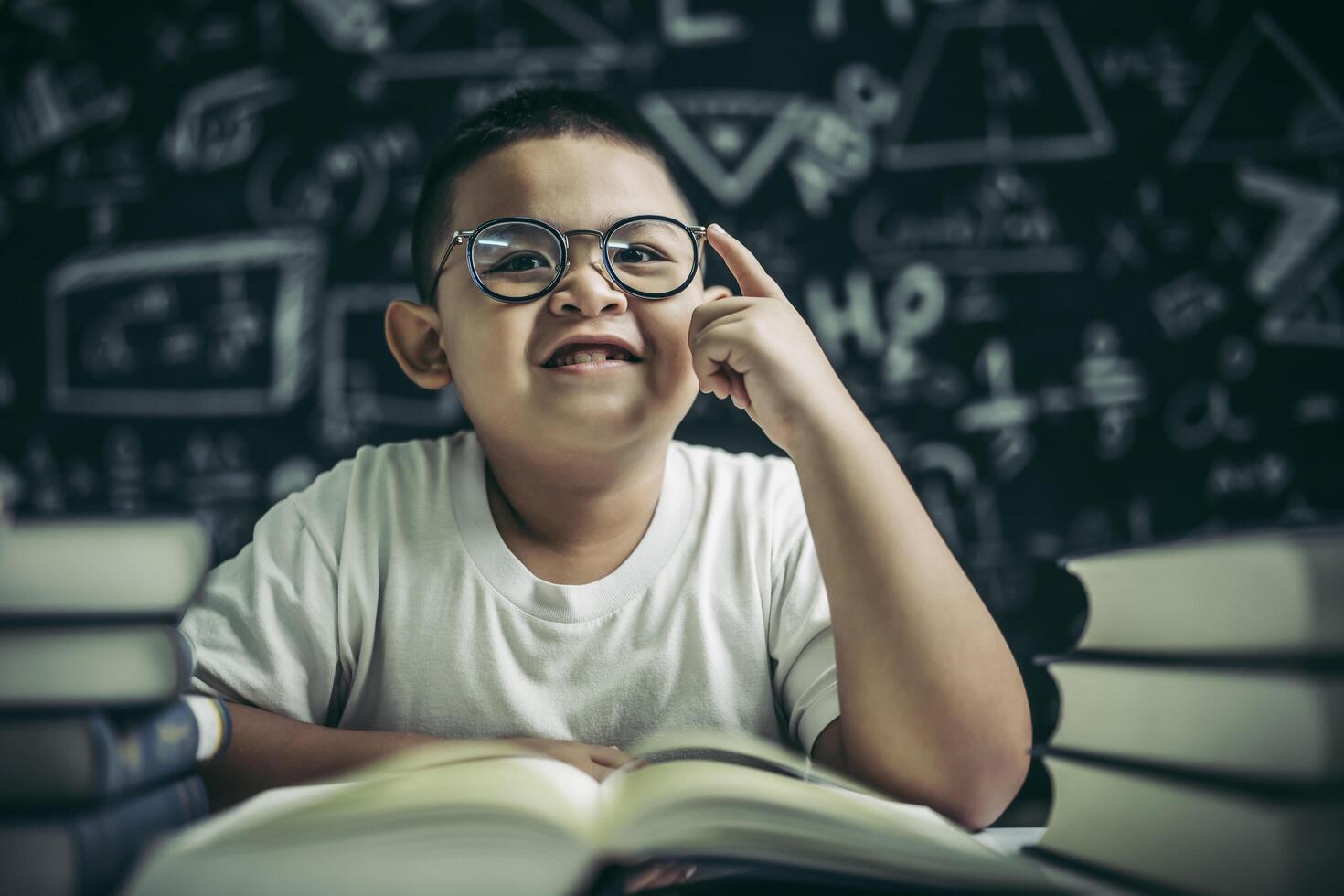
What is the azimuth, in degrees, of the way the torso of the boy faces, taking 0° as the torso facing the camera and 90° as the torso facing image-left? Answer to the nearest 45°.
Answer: approximately 0°
